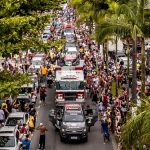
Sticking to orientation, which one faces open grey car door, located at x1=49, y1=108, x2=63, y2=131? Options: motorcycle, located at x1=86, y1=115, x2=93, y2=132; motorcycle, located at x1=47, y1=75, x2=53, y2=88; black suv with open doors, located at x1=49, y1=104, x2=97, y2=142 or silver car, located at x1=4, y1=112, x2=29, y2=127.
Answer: motorcycle, located at x1=47, y1=75, x2=53, y2=88

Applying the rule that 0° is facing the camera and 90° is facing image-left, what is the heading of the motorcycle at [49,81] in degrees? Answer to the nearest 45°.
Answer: approximately 0°

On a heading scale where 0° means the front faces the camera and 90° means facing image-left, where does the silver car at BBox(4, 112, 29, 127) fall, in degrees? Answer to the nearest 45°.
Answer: approximately 45°

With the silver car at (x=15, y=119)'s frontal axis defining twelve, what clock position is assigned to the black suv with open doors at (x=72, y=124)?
The black suv with open doors is roughly at 8 o'clock from the silver car.

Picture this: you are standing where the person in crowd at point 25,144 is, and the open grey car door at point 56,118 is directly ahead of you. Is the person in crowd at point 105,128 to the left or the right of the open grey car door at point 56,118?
right

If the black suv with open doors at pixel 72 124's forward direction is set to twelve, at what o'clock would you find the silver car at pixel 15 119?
The silver car is roughly at 3 o'clock from the black suv with open doors.

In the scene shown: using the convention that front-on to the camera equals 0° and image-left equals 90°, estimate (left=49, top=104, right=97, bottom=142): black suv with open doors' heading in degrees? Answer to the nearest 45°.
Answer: approximately 0°

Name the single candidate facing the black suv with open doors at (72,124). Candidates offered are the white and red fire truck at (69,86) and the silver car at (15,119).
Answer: the white and red fire truck
